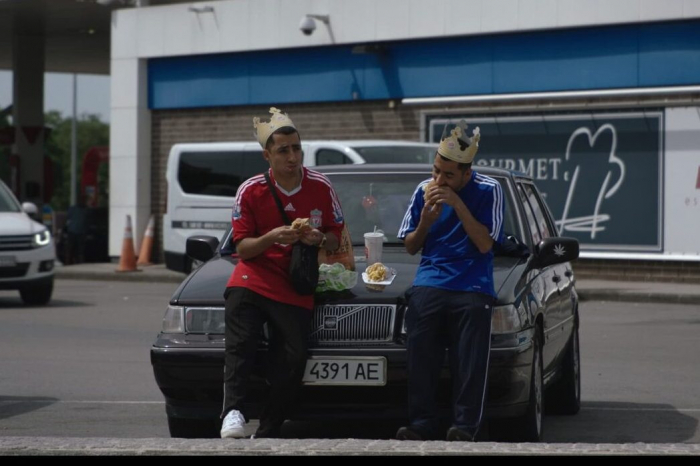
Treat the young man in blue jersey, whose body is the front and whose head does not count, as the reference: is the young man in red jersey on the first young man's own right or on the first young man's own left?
on the first young man's own right

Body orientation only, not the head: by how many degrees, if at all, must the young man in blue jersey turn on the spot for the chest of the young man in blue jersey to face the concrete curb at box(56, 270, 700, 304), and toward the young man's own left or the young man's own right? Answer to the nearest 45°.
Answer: approximately 135° to the young man's own right

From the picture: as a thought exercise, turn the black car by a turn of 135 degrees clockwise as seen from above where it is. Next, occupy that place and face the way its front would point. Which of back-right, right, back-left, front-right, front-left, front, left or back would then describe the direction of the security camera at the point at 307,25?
front-right

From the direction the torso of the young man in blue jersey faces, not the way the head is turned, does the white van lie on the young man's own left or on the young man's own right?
on the young man's own right

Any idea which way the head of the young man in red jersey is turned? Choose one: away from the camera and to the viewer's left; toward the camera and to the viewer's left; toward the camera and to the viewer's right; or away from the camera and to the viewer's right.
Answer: toward the camera and to the viewer's right

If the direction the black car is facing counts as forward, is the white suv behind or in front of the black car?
behind

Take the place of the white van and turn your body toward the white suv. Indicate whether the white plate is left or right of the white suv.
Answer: left

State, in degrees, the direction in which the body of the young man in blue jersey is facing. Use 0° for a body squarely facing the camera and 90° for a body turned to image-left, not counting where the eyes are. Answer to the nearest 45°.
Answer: approximately 45°

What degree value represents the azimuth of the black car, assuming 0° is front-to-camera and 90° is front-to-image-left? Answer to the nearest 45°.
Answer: approximately 0°
